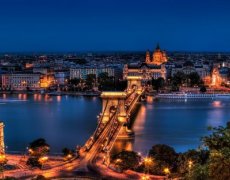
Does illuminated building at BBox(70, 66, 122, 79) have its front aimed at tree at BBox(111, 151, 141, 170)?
yes

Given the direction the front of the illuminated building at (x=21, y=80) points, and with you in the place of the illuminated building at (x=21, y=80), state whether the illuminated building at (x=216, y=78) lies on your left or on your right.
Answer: on your left

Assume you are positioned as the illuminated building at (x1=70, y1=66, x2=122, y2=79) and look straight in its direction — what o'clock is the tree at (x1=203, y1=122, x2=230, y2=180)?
The tree is roughly at 12 o'clock from the illuminated building.

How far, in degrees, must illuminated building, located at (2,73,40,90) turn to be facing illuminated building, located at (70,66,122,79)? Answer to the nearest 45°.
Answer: approximately 135° to its left

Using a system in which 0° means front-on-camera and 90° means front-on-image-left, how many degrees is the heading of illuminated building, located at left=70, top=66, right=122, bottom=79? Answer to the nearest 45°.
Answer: approximately 0°

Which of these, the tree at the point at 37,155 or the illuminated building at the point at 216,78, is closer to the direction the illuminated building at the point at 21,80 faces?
the tree

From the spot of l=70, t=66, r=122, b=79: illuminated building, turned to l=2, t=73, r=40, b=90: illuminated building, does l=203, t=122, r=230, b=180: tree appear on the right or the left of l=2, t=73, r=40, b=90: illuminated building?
left

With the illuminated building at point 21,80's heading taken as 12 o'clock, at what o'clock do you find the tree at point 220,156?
The tree is roughly at 12 o'clock from the illuminated building.

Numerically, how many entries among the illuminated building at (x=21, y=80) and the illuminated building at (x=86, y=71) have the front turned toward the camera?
2
